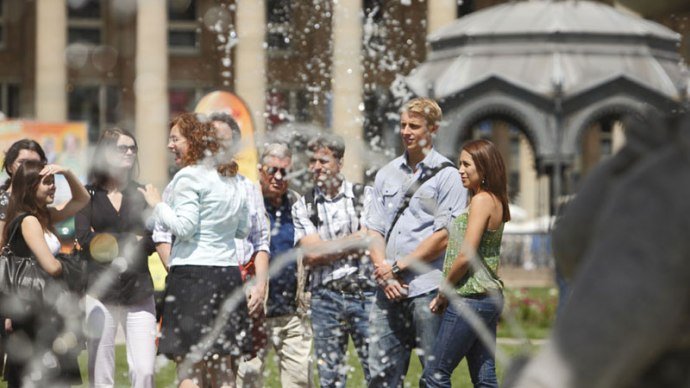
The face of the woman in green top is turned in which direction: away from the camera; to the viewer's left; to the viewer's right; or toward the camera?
to the viewer's left

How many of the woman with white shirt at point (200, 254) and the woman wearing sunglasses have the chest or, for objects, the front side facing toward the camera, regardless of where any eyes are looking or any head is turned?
1

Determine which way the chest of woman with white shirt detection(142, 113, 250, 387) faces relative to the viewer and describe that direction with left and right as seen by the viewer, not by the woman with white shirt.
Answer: facing away from the viewer and to the left of the viewer

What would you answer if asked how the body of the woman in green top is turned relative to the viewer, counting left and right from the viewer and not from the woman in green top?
facing to the left of the viewer

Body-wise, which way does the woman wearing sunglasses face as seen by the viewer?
toward the camera

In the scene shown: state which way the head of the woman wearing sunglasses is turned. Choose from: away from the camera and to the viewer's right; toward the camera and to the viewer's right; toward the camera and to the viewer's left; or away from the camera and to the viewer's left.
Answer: toward the camera and to the viewer's right

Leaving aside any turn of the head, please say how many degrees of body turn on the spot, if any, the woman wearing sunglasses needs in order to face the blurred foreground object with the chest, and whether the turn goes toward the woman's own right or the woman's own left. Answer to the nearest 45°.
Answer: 0° — they already face it

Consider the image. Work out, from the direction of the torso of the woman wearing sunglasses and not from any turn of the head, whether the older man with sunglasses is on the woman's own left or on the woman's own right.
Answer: on the woman's own left
